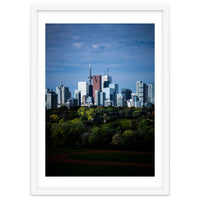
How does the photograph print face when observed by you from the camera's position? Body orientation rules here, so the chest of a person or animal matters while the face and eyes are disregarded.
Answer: facing the viewer

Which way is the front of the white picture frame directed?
toward the camera
